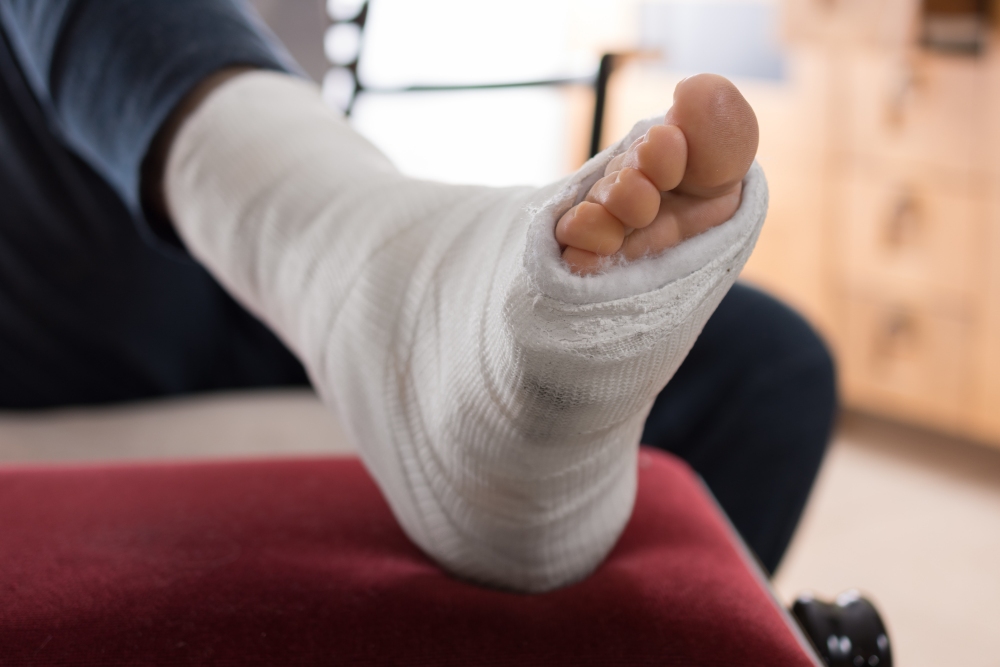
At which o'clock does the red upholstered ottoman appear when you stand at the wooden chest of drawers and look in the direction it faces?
The red upholstered ottoman is roughly at 11 o'clock from the wooden chest of drawers.

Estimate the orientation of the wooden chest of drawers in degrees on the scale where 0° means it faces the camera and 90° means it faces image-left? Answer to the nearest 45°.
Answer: approximately 45°
